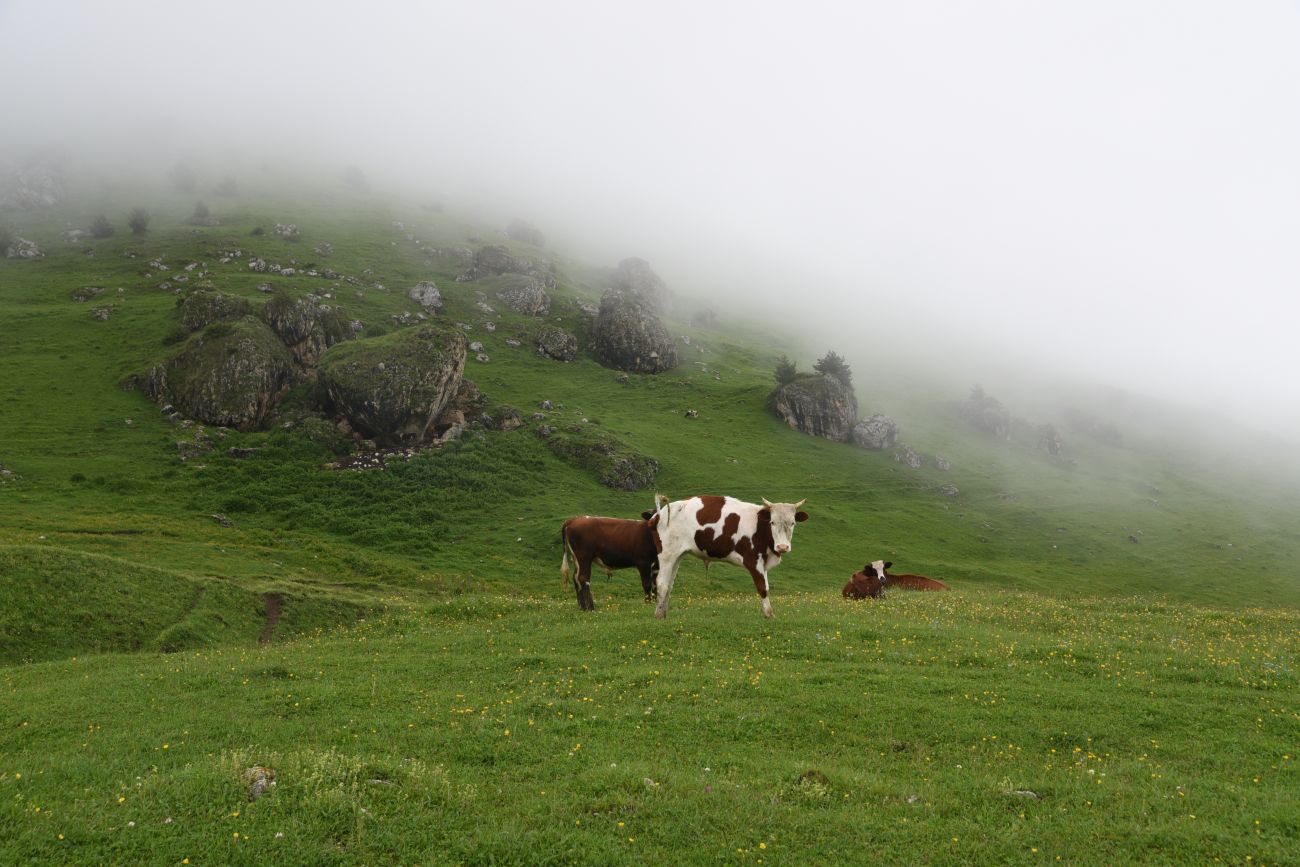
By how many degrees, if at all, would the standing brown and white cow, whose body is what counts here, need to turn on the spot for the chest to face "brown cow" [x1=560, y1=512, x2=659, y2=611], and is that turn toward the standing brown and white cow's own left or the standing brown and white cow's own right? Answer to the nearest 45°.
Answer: approximately 135° to the standing brown and white cow's own left

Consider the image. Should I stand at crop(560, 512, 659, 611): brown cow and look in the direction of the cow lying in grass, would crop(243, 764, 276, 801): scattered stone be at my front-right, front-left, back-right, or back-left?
back-right

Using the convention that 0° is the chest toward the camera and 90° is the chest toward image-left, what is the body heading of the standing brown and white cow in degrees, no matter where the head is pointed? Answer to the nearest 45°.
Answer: approximately 270°

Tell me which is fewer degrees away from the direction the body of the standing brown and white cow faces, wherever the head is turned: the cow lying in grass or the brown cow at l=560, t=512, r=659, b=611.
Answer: the cow lying in grass

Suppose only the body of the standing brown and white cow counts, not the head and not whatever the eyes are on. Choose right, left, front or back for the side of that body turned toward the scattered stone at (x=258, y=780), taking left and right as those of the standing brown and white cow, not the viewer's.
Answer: right

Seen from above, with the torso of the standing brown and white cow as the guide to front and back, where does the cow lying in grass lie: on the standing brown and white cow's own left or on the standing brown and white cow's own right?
on the standing brown and white cow's own left
